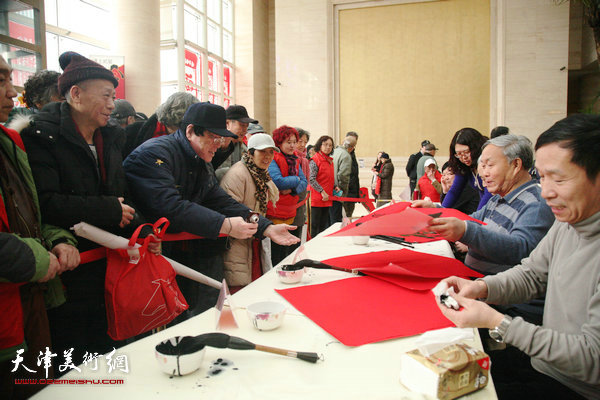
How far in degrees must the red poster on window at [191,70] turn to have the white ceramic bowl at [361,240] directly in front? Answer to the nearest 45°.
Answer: approximately 45° to its right

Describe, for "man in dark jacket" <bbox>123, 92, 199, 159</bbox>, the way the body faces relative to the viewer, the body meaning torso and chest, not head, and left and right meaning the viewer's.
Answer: facing to the right of the viewer

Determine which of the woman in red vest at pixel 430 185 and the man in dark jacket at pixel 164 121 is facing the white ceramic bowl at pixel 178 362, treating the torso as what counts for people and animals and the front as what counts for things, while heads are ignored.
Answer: the woman in red vest

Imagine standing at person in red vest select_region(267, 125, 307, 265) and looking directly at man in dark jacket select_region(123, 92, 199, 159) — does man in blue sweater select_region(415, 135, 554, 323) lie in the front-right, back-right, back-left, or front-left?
front-left

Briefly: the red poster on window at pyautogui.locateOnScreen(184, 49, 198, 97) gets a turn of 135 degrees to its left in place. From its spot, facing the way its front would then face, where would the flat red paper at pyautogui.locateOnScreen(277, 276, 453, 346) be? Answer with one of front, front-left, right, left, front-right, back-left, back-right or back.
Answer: back

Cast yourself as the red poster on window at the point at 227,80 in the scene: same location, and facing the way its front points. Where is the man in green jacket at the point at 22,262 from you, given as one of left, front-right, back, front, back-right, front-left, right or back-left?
front-right

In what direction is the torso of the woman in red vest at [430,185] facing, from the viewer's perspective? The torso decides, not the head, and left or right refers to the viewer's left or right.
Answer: facing the viewer

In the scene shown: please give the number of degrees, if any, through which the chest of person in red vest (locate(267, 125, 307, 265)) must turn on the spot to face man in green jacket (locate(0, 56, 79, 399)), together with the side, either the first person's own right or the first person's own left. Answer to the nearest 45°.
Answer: approximately 45° to the first person's own right

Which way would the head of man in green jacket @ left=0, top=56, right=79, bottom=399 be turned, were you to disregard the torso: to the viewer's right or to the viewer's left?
to the viewer's right

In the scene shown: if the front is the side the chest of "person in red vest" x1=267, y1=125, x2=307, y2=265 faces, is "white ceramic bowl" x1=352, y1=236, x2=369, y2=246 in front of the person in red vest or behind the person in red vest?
in front

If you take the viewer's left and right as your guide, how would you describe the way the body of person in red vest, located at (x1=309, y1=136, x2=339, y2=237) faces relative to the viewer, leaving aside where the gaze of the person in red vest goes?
facing the viewer and to the right of the viewer

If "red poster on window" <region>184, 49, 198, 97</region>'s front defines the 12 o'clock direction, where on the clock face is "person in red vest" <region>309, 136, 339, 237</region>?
The person in red vest is roughly at 1 o'clock from the red poster on window.

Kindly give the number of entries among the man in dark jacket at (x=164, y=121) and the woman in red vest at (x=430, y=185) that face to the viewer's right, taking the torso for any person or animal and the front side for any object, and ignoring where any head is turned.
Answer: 1
